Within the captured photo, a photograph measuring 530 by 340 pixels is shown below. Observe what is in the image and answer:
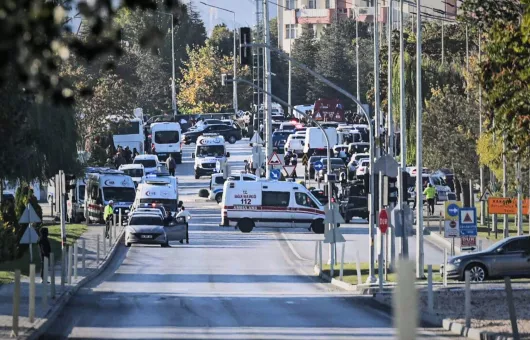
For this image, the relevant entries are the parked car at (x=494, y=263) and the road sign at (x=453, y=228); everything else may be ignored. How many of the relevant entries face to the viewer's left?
1

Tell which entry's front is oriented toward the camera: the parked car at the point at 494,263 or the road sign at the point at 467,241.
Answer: the road sign

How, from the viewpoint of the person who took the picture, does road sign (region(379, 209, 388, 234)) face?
facing the viewer and to the right of the viewer

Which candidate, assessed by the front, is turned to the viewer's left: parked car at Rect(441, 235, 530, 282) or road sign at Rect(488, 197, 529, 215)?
the parked car

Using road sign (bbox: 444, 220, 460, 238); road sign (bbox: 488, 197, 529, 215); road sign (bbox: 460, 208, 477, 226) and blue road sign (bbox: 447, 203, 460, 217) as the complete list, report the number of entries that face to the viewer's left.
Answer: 0

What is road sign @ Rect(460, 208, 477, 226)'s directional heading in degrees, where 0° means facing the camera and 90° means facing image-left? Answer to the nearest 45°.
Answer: approximately 0°

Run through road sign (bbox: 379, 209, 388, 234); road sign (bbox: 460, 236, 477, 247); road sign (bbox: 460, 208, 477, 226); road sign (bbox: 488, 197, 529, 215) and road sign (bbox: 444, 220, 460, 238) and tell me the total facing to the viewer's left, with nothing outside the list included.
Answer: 0

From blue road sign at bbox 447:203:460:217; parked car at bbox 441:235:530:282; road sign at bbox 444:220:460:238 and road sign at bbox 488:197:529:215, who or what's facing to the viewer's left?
the parked car

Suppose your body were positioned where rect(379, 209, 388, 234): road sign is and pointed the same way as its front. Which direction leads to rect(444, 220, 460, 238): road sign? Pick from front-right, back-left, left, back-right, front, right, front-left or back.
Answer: front-left

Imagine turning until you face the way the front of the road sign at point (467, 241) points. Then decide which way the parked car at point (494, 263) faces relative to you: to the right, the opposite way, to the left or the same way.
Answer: to the right

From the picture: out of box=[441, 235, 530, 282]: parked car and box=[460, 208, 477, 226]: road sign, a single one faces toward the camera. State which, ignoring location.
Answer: the road sign

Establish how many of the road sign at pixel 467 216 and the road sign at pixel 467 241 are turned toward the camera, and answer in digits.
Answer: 2

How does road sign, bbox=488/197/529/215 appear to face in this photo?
toward the camera

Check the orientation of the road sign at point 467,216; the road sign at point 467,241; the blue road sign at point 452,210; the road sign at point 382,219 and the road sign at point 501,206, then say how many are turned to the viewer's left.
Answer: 0

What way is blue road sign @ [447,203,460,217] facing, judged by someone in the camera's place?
facing the viewer

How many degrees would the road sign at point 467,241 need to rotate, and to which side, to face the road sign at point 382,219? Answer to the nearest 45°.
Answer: approximately 90° to its right

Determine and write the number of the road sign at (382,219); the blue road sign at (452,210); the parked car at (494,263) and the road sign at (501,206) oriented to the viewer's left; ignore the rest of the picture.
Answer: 1

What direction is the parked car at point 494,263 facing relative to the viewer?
to the viewer's left

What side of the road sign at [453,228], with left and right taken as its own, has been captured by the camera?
front
